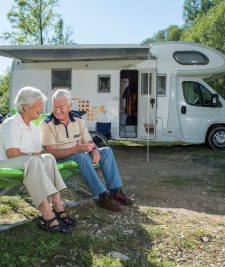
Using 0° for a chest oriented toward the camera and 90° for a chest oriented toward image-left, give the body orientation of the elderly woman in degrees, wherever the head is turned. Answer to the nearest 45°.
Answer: approximately 315°

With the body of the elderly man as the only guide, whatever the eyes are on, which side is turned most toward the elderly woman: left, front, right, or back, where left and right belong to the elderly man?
right

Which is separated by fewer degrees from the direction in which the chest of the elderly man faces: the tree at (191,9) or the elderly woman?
the elderly woman

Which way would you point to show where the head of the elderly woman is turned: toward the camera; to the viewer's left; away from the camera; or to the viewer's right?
to the viewer's right

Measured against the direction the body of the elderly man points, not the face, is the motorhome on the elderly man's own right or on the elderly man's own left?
on the elderly man's own left

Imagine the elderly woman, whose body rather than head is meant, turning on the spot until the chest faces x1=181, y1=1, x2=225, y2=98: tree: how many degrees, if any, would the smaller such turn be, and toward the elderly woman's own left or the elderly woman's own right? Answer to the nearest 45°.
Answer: approximately 90° to the elderly woman's own left

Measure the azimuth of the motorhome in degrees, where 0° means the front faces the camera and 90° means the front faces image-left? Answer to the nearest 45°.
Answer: approximately 270°

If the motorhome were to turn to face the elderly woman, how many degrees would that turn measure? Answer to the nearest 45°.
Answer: approximately 90° to its right

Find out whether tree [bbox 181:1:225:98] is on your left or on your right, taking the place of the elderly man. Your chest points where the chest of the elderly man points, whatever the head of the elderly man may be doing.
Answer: on your left

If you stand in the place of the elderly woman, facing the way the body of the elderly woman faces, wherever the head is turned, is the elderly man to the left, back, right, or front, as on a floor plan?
left
